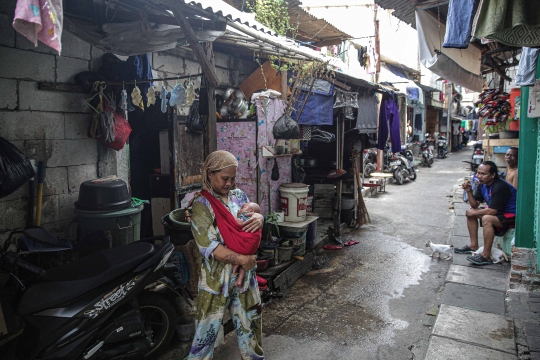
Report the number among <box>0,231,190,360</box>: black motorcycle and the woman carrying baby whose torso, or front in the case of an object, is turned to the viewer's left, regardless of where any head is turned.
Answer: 1

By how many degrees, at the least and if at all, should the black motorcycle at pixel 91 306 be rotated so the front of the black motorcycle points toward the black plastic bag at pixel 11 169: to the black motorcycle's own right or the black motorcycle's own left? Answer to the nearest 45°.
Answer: approximately 45° to the black motorcycle's own right

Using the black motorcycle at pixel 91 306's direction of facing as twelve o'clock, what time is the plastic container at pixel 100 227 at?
The plastic container is roughly at 3 o'clock from the black motorcycle.

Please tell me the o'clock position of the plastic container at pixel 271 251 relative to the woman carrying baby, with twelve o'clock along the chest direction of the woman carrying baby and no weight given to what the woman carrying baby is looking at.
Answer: The plastic container is roughly at 8 o'clock from the woman carrying baby.

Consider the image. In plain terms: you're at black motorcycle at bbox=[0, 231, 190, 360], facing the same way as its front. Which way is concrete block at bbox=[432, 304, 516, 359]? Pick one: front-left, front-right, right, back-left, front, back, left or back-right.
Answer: back

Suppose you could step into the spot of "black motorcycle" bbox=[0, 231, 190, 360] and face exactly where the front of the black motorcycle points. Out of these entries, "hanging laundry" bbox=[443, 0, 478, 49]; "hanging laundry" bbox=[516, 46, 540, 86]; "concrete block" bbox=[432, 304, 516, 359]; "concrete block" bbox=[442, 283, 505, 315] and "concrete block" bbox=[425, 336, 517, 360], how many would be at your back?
5

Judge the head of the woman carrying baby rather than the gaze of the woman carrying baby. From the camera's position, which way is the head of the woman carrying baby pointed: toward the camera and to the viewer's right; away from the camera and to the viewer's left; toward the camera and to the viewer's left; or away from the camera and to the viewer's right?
toward the camera and to the viewer's right

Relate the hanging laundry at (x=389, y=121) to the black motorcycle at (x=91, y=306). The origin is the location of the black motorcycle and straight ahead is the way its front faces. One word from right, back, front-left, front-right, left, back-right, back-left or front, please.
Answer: back-right

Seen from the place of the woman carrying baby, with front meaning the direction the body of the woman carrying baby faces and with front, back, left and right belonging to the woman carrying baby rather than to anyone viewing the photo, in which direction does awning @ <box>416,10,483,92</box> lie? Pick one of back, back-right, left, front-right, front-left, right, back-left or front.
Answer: left

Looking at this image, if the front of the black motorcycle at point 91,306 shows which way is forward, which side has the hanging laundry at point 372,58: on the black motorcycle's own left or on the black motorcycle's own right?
on the black motorcycle's own right

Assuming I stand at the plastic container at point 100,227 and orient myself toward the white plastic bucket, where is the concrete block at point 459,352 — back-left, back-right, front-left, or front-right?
front-right

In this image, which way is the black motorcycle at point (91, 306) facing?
to the viewer's left

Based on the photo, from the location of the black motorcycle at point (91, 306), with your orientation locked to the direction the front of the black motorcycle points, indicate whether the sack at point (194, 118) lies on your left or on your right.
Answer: on your right

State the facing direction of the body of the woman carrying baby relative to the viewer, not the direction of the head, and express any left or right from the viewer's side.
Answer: facing the viewer and to the right of the viewer

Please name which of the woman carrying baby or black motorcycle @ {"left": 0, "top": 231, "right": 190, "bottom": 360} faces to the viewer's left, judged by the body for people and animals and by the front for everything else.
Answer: the black motorcycle

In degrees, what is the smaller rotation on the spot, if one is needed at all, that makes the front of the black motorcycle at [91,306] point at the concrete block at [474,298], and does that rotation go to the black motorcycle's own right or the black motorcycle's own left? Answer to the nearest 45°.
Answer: approximately 180°

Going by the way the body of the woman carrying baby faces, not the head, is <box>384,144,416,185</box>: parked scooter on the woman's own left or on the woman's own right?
on the woman's own left
